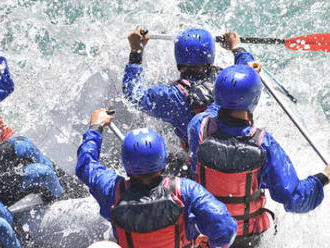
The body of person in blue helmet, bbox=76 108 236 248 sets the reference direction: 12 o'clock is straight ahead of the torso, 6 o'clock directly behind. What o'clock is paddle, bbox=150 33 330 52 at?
The paddle is roughly at 1 o'clock from the person in blue helmet.

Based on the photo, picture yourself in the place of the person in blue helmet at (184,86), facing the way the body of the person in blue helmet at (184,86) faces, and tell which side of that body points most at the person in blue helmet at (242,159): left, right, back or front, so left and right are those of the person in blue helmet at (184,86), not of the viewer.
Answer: back

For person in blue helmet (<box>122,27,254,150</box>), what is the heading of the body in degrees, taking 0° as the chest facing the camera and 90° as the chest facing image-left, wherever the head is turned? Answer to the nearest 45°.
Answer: approximately 180°

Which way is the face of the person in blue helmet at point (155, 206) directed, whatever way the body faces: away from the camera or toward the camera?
away from the camera

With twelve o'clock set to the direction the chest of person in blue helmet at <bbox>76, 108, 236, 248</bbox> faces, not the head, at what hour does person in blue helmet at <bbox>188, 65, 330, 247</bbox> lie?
person in blue helmet at <bbox>188, 65, 330, 247</bbox> is roughly at 2 o'clock from person in blue helmet at <bbox>76, 108, 236, 248</bbox>.

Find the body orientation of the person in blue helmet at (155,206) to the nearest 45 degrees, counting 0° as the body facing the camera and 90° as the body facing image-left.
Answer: approximately 180°

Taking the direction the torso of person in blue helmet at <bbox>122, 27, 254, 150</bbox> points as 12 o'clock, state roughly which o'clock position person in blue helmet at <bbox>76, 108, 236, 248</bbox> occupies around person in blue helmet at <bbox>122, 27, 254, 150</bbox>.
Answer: person in blue helmet at <bbox>76, 108, 236, 248</bbox> is roughly at 6 o'clock from person in blue helmet at <bbox>122, 27, 254, 150</bbox>.

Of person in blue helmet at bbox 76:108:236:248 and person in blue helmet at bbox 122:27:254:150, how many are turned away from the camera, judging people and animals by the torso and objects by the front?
2
